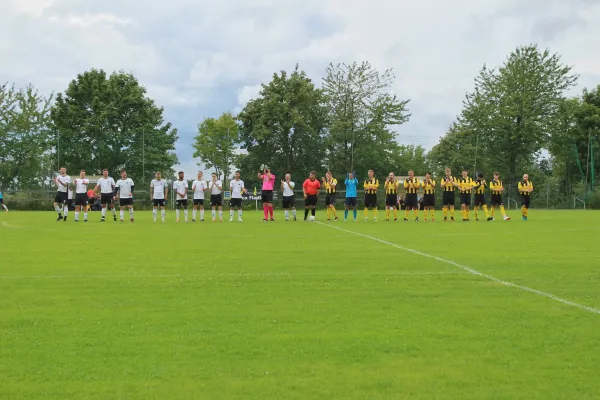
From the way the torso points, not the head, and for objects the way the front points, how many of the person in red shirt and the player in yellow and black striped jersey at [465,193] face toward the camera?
2

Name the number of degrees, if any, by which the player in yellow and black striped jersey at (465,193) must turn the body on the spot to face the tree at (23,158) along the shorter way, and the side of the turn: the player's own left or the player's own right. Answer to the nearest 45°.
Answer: approximately 90° to the player's own right

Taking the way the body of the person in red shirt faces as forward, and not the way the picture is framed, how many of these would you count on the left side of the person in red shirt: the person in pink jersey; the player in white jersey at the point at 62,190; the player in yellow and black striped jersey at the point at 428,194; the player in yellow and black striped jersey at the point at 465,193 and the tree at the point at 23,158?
2

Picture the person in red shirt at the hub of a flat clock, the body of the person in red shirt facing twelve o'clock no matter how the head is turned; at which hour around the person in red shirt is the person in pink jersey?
The person in pink jersey is roughly at 3 o'clock from the person in red shirt.

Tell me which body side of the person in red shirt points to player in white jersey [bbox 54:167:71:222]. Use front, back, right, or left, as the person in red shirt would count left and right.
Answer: right

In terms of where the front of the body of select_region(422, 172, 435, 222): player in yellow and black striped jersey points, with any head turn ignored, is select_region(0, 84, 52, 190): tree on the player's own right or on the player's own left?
on the player's own right

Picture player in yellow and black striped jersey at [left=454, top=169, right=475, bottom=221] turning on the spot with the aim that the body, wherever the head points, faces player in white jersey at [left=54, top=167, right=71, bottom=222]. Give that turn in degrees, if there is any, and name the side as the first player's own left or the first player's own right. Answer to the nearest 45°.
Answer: approximately 90° to the first player's own right

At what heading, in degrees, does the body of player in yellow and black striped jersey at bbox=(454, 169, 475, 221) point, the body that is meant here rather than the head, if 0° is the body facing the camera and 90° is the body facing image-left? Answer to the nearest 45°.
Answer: approximately 0°
